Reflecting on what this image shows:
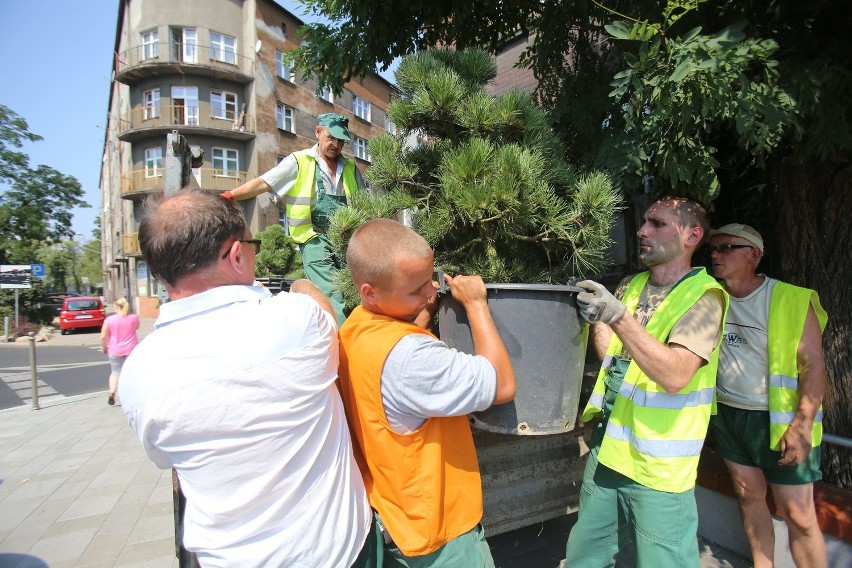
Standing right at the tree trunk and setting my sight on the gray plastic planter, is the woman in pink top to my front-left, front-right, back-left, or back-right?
front-right

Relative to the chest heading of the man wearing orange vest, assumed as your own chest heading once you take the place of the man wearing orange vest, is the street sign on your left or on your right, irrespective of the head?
on your left

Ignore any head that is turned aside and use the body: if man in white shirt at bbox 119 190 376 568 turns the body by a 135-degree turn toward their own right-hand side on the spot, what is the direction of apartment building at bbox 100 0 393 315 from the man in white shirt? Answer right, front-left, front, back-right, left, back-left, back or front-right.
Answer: back

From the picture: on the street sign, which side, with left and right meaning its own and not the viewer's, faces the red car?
left

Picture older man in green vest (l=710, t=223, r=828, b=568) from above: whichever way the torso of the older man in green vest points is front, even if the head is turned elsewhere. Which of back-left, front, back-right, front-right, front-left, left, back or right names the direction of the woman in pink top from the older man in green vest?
front-right

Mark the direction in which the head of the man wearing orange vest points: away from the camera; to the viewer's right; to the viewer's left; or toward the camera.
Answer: to the viewer's right

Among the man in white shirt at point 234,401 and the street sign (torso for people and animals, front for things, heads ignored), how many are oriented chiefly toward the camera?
1

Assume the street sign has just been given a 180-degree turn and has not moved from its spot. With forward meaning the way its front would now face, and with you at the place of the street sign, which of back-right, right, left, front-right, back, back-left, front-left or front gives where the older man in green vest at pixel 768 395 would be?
back

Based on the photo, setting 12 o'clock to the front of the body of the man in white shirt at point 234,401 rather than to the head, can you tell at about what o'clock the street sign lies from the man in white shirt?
The street sign is roughly at 10 o'clock from the man in white shirt.

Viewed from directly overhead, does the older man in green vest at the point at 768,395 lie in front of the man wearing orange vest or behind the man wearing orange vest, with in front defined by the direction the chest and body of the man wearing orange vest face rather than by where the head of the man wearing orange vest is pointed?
in front

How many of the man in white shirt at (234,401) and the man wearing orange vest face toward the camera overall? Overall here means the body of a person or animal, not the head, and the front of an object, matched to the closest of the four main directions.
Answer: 0

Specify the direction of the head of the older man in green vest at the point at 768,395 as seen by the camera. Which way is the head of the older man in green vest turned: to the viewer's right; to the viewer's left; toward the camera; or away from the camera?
to the viewer's left

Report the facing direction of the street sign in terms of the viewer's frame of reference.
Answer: facing the viewer

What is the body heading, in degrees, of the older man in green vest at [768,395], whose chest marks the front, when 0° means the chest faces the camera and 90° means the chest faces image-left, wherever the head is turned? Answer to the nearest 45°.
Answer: approximately 45°

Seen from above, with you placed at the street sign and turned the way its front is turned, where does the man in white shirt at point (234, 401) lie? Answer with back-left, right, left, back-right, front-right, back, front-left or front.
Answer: front

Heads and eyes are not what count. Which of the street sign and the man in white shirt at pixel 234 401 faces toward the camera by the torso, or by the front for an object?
the street sign

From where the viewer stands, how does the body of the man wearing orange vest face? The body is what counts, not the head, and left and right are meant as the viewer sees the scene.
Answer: facing to the right of the viewer
